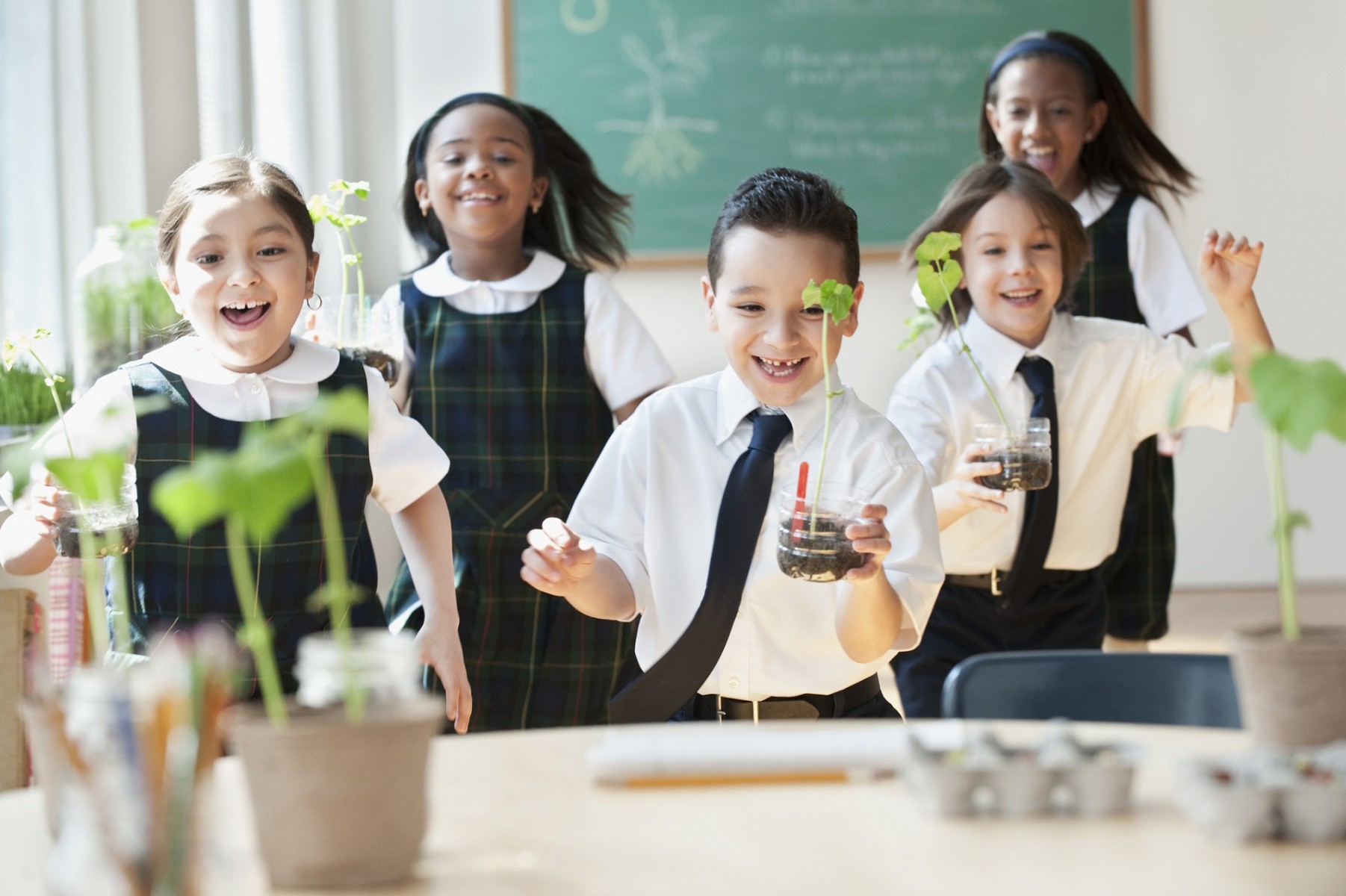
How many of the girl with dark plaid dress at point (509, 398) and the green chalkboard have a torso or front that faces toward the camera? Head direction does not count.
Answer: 2

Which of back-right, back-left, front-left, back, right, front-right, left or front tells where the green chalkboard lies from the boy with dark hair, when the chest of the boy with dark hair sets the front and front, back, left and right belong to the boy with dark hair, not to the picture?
back

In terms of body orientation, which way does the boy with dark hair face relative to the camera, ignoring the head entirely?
toward the camera

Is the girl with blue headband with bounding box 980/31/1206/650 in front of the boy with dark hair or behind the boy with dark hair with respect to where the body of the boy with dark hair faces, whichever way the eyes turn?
behind

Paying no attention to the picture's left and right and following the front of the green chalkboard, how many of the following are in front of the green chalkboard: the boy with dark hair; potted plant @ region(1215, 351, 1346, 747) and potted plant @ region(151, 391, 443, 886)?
3

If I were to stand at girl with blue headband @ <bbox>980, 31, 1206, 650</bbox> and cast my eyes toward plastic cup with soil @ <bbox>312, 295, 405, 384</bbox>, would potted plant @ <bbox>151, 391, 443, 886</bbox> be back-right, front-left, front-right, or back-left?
front-left

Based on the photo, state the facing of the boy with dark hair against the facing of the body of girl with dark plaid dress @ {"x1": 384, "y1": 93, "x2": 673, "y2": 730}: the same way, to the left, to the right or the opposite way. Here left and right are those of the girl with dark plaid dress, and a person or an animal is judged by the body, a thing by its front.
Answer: the same way

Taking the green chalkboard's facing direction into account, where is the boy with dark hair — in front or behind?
in front

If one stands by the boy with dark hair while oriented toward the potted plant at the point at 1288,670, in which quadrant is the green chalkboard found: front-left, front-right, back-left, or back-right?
back-left

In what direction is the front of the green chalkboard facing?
toward the camera

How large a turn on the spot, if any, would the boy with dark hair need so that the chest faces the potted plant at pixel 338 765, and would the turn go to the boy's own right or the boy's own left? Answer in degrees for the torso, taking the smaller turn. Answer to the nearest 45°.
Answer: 0° — they already face it

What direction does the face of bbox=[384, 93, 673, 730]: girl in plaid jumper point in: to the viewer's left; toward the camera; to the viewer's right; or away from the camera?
toward the camera

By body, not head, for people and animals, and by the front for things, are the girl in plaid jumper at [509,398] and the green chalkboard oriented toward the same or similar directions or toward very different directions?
same or similar directions

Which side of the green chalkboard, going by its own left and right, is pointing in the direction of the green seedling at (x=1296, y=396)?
front

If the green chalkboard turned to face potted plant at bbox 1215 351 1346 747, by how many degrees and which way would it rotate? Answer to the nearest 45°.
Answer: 0° — it already faces it

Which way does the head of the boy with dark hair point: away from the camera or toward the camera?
toward the camera

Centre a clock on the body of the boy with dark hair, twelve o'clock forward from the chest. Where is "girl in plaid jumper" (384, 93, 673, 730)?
The girl in plaid jumper is roughly at 5 o'clock from the boy with dark hair.

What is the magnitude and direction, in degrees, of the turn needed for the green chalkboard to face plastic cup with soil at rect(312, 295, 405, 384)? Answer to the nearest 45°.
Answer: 0° — it already faces it

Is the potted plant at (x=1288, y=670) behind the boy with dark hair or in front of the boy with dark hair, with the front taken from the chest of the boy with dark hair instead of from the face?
in front

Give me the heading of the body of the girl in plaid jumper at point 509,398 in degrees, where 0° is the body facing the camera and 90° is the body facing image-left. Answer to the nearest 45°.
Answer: approximately 0°
